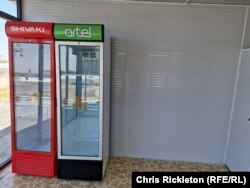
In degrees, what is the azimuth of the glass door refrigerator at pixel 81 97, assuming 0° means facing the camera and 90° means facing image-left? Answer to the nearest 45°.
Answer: approximately 0°

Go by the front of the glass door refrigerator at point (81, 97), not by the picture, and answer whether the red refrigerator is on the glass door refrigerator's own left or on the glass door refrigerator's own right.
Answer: on the glass door refrigerator's own right

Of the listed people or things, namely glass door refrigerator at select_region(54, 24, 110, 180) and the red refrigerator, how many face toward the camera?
2

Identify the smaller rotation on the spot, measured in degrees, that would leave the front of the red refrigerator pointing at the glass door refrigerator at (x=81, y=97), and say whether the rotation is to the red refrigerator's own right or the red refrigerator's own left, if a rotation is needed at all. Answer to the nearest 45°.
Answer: approximately 45° to the red refrigerator's own left
